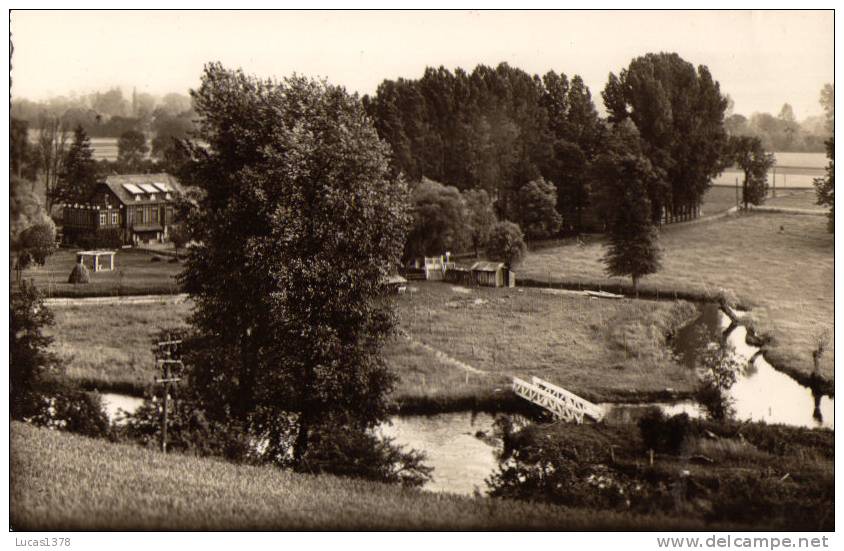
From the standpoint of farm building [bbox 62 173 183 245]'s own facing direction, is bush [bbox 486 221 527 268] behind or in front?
in front

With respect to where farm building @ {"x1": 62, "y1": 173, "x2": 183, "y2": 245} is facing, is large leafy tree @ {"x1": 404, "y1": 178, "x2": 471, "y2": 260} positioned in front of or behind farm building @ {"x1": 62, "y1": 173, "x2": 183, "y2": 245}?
in front

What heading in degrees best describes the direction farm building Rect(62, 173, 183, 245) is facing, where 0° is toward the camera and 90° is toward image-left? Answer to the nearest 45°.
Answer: approximately 315°

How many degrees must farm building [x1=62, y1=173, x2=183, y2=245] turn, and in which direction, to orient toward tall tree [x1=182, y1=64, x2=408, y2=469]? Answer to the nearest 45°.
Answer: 0° — it already faces it

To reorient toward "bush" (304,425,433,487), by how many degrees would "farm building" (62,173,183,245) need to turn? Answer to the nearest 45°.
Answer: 0° — it already faces it
